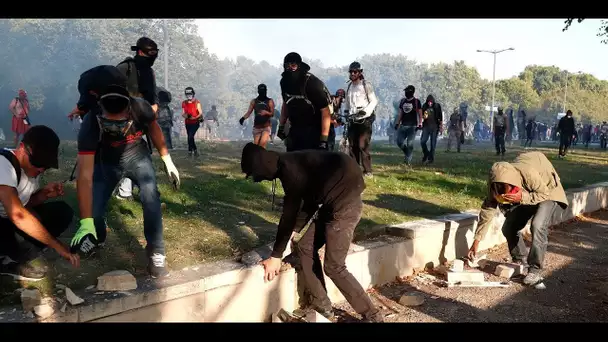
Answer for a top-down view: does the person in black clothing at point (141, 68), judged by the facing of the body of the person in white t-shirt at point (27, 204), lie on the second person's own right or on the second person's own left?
on the second person's own left

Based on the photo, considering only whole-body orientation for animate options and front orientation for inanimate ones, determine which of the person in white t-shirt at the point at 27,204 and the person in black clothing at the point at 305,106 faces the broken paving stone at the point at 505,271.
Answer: the person in white t-shirt

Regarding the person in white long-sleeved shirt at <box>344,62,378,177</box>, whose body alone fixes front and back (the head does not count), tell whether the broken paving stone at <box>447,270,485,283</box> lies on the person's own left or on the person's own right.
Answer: on the person's own left

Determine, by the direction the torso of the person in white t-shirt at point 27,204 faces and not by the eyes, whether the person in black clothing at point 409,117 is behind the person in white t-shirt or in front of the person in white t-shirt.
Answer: in front

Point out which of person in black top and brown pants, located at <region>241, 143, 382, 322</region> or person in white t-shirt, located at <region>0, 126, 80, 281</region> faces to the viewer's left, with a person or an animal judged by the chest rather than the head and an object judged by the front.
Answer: the person in black top and brown pants

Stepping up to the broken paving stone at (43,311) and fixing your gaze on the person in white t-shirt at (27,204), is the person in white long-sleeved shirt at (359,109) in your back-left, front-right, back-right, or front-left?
front-right

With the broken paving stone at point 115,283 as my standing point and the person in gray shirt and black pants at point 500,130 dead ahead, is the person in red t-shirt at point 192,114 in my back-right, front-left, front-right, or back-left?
front-left

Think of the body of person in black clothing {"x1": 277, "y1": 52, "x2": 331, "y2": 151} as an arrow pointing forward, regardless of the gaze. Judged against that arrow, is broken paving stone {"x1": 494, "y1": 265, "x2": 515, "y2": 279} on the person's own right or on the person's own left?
on the person's own left

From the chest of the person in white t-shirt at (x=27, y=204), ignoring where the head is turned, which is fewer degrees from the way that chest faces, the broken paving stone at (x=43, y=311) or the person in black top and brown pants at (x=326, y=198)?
the person in black top and brown pants

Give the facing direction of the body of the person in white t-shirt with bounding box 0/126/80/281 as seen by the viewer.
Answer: to the viewer's right

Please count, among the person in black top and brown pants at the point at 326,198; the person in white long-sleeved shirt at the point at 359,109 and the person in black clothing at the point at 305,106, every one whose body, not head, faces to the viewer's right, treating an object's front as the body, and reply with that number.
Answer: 0

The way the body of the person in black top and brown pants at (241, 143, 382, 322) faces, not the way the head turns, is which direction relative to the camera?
to the viewer's left

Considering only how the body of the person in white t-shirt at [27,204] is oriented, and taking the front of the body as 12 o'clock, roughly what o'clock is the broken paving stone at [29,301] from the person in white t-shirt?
The broken paving stone is roughly at 3 o'clock from the person in white t-shirt.

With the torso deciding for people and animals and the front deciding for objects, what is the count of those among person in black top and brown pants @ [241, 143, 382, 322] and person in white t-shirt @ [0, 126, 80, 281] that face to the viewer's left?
1

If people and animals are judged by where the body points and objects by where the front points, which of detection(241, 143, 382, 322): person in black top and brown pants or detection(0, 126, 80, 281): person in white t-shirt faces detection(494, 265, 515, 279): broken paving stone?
the person in white t-shirt
